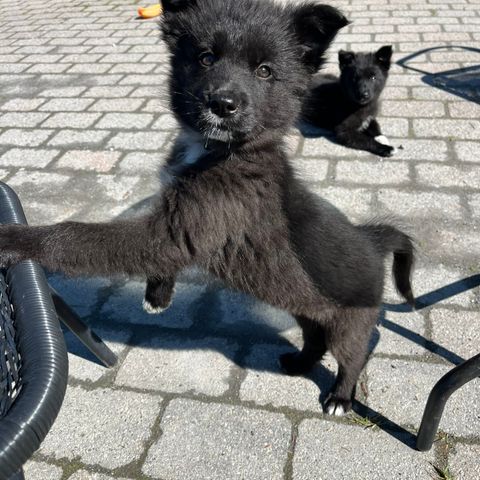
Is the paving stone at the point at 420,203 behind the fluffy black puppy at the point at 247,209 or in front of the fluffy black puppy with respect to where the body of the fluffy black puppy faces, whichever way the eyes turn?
behind

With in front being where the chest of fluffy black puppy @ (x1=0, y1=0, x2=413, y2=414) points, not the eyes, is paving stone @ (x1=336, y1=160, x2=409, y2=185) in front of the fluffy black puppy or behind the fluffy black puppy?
behind

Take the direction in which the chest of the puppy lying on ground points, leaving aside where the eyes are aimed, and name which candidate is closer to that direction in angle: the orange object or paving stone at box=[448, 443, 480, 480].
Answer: the paving stone

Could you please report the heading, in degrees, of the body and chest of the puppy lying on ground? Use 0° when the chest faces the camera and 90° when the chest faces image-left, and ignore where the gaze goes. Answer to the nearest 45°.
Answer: approximately 315°

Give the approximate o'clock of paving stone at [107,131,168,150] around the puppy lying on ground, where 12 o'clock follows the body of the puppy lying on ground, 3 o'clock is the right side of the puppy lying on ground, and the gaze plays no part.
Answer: The paving stone is roughly at 4 o'clock from the puppy lying on ground.

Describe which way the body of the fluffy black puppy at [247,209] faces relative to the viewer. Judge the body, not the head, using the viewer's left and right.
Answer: facing the viewer and to the left of the viewer

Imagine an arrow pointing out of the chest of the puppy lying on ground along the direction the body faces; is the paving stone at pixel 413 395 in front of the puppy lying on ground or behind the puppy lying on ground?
in front

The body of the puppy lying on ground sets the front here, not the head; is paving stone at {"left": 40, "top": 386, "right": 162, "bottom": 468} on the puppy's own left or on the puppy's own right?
on the puppy's own right

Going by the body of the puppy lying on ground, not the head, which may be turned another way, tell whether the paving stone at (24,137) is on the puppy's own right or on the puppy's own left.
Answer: on the puppy's own right

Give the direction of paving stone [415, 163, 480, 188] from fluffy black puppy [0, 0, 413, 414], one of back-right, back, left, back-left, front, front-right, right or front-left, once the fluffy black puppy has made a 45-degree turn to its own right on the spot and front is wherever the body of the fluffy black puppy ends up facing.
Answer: back-right

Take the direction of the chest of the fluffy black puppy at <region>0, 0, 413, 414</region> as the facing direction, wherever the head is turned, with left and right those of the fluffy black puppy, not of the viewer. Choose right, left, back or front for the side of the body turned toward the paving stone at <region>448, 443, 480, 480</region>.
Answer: left

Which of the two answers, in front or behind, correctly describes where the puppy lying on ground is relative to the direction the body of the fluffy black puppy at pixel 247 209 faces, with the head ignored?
behind

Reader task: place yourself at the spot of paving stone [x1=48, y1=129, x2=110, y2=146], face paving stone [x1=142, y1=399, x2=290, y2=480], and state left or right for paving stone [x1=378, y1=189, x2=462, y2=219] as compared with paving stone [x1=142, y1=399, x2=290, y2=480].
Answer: left

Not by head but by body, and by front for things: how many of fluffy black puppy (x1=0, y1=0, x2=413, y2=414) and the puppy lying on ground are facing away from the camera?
0
